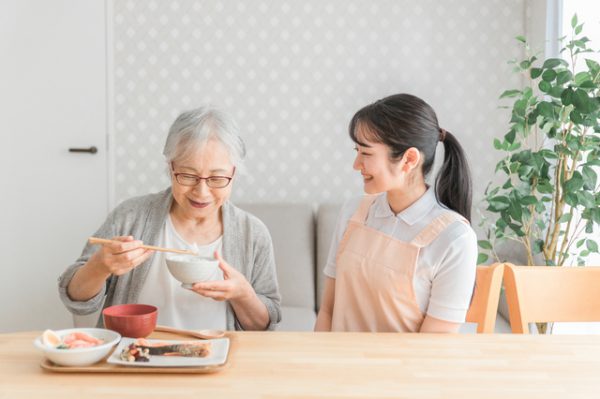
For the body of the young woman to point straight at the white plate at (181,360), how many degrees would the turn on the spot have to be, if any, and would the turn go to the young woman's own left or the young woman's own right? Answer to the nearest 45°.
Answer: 0° — they already face it

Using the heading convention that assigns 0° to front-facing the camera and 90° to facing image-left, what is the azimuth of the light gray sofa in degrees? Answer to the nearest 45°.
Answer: approximately 0°

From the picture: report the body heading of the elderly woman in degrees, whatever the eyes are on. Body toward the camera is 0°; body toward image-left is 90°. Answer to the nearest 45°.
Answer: approximately 0°

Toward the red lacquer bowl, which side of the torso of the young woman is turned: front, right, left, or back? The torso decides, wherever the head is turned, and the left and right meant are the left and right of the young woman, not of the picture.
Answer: front

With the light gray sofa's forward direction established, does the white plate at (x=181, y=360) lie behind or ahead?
ahead

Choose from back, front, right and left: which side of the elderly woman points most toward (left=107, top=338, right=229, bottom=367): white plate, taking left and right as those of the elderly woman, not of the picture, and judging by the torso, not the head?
front

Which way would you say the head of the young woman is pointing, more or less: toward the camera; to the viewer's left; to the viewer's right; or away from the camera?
to the viewer's left

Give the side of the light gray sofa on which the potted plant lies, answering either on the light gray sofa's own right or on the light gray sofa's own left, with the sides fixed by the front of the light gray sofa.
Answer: on the light gray sofa's own left

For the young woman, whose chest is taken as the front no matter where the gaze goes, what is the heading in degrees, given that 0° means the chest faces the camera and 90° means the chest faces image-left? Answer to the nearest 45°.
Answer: approximately 45°

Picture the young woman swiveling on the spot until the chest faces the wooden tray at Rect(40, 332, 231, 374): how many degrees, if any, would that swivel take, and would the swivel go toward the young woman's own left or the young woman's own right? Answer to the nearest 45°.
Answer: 0° — they already face it
